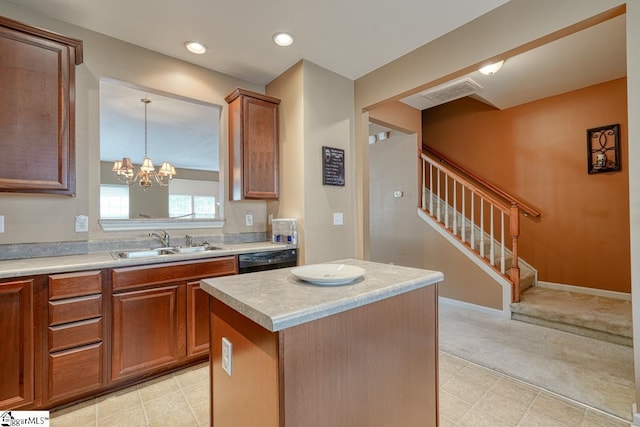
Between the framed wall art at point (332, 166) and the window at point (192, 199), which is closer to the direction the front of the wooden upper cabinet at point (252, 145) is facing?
the framed wall art

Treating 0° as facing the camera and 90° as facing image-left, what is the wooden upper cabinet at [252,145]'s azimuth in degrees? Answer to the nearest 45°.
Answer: approximately 315°

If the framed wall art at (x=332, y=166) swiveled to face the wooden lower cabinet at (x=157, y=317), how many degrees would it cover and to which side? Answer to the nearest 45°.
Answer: approximately 90° to its right

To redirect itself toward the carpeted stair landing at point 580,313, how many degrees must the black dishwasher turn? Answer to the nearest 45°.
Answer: approximately 45° to its left

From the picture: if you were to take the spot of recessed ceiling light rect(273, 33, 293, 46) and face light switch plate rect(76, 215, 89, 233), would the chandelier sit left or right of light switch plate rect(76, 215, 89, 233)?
right

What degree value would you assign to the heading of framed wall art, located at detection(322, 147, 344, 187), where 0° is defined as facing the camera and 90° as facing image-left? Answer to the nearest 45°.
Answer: approximately 315°
